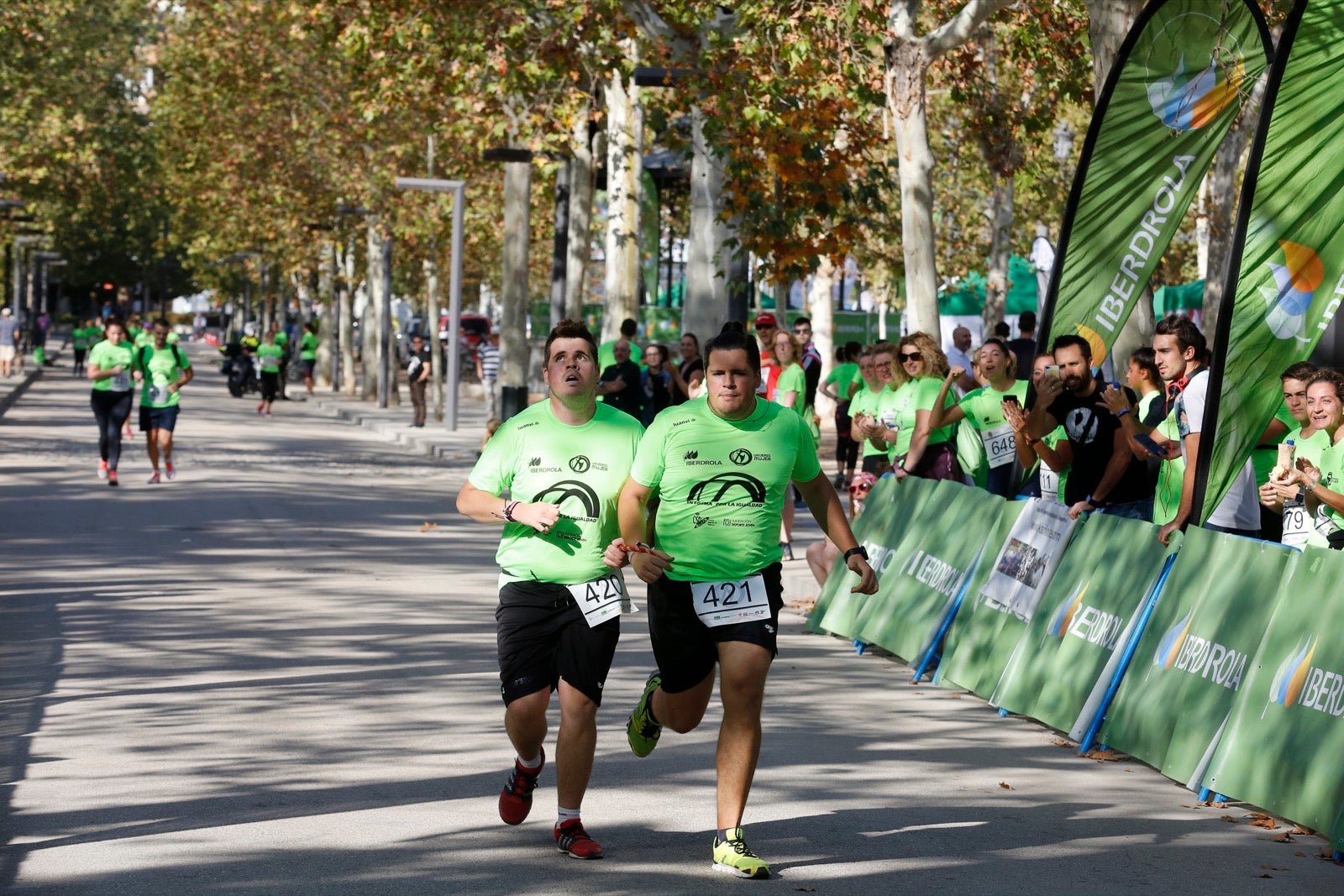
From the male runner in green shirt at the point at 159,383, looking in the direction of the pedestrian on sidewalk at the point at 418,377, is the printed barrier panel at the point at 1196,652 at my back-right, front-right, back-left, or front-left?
back-right

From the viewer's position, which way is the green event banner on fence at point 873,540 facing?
facing the viewer and to the left of the viewer

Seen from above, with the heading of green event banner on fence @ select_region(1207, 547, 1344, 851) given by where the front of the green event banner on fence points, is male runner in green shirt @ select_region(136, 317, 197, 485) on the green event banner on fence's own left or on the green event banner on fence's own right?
on the green event banner on fence's own right

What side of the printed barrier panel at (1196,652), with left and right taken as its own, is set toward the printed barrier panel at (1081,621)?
right

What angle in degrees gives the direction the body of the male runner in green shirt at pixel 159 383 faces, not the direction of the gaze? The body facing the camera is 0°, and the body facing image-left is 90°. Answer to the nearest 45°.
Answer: approximately 0°

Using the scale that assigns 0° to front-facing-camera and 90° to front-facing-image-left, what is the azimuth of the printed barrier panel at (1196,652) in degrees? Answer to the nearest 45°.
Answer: approximately 45°

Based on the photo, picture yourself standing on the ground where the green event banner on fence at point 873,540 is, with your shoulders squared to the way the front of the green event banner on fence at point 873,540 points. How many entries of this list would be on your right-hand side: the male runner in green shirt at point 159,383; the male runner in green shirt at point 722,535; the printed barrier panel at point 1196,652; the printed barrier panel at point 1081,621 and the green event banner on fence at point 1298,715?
1

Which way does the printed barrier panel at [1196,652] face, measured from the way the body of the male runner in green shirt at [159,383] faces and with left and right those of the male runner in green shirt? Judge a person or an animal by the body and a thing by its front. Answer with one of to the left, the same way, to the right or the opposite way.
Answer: to the right
